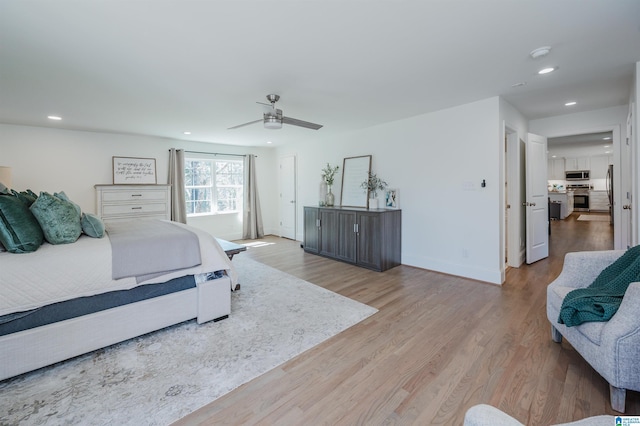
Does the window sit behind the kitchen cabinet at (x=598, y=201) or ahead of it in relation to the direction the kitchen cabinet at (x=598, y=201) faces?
ahead

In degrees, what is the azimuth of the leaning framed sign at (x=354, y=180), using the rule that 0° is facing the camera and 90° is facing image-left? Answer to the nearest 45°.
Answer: approximately 45°

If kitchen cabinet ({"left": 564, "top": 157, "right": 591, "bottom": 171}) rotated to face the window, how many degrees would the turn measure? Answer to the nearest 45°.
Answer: approximately 45° to its right

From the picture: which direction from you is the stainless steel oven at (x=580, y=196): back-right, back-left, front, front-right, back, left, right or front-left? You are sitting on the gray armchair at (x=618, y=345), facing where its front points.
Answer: back-right

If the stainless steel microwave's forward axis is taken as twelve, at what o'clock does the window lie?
The window is roughly at 1 o'clock from the stainless steel microwave.

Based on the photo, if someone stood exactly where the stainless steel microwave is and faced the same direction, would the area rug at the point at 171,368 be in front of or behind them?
in front

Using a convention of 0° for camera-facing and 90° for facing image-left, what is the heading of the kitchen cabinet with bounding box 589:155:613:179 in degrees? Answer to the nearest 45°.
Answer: approximately 0°

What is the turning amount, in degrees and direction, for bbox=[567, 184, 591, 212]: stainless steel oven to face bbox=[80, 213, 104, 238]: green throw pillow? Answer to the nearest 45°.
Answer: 0° — it already faces it
